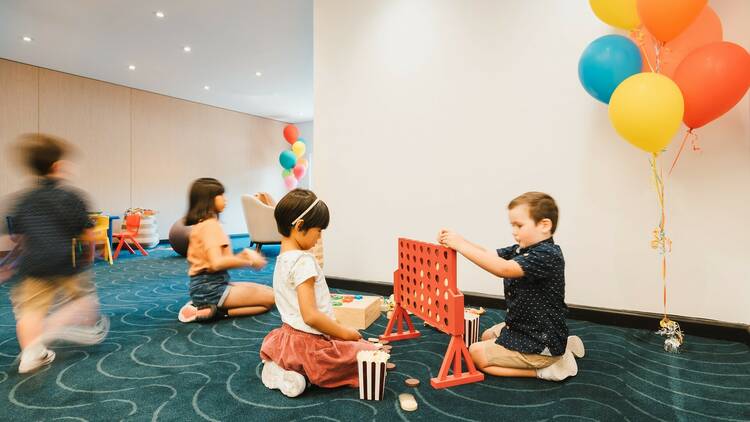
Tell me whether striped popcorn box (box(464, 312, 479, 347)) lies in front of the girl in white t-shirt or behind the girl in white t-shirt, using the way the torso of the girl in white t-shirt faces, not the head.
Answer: in front

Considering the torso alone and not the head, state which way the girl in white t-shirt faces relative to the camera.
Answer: to the viewer's right

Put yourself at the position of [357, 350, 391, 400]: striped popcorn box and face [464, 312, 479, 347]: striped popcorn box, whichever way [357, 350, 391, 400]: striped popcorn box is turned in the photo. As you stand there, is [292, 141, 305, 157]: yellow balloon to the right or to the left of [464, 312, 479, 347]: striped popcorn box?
left

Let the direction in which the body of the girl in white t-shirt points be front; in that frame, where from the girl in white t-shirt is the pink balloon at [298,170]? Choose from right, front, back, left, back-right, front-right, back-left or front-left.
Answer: left

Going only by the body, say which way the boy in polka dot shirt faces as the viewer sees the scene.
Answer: to the viewer's left

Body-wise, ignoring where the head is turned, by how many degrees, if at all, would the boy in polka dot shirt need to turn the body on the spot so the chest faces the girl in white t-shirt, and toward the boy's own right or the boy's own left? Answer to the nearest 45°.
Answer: approximately 45° to the boy's own left

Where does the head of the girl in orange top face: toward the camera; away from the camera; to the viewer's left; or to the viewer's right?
to the viewer's right

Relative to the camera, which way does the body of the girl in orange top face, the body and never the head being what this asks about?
to the viewer's right

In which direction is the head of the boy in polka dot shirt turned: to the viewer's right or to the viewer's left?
to the viewer's left

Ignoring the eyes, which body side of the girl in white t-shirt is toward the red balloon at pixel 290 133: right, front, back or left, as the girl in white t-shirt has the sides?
left

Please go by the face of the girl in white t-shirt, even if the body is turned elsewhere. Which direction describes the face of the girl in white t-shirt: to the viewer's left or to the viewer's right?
to the viewer's right

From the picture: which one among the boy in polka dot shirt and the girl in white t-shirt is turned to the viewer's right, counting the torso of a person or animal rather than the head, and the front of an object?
the girl in white t-shirt
